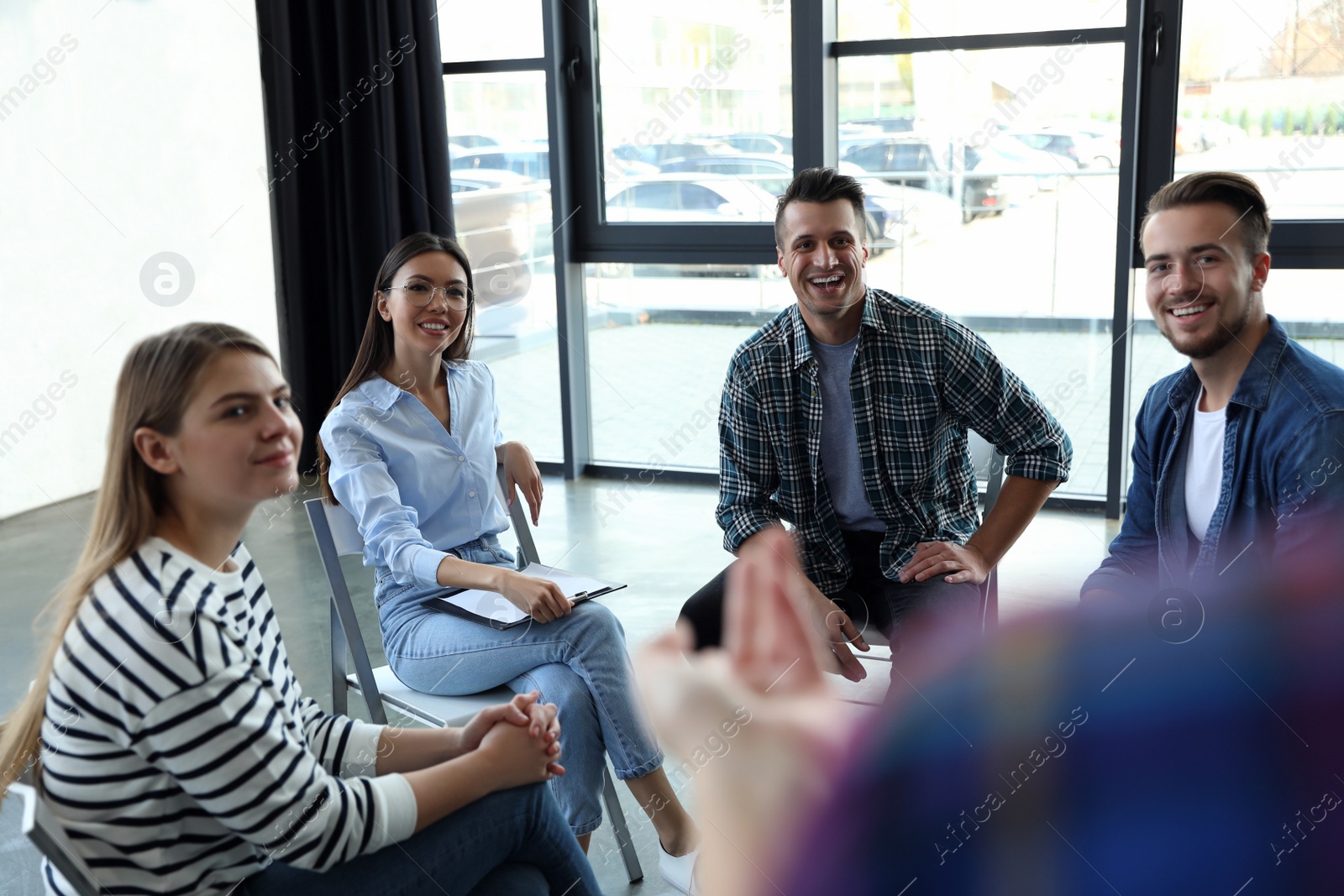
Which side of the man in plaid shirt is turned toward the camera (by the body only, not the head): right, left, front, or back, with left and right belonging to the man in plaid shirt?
front

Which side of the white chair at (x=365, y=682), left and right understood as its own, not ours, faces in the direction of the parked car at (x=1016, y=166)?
left

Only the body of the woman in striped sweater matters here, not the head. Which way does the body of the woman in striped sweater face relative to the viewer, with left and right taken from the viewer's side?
facing to the right of the viewer

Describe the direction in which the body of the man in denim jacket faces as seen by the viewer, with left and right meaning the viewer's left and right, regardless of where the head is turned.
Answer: facing the viewer and to the left of the viewer

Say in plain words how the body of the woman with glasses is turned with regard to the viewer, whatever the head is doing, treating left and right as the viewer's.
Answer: facing the viewer and to the right of the viewer

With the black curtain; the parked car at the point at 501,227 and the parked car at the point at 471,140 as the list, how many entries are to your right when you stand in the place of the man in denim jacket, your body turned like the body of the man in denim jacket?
3

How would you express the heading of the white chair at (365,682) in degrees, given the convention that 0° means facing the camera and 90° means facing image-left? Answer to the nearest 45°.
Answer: approximately 315°

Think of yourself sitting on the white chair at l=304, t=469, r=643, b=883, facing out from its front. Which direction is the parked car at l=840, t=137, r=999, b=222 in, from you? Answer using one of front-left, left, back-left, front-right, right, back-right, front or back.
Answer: left

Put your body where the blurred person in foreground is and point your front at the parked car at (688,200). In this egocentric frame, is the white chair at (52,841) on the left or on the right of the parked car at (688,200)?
left

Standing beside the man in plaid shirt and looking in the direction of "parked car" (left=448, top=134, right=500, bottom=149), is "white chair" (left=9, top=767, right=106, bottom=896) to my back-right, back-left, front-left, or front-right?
back-left

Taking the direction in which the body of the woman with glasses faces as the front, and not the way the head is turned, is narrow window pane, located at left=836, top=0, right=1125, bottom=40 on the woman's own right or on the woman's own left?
on the woman's own left

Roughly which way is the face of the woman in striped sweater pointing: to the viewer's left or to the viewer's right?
to the viewer's right
